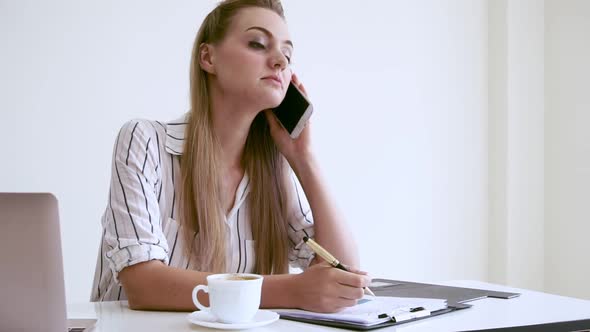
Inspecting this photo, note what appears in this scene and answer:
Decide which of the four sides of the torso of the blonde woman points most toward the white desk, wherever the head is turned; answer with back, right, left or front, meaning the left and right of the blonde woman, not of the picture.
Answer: front

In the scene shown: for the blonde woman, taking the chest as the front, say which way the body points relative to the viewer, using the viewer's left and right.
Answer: facing the viewer and to the right of the viewer

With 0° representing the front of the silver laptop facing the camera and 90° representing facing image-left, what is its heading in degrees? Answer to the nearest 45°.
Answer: approximately 225°

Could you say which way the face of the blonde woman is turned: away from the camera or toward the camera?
toward the camera

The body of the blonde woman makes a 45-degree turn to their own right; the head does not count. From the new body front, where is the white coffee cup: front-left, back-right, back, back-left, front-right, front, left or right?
front

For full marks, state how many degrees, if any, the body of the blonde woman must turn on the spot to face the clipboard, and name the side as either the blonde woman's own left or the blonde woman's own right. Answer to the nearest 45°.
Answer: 0° — they already face it

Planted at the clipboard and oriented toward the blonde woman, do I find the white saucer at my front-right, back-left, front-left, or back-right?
front-left

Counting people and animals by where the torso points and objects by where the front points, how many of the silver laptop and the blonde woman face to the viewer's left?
0
